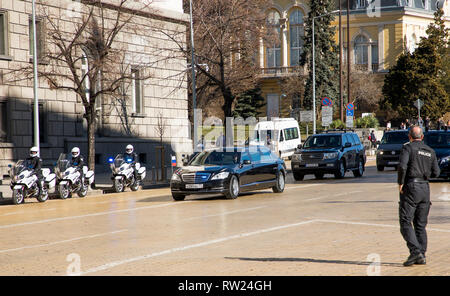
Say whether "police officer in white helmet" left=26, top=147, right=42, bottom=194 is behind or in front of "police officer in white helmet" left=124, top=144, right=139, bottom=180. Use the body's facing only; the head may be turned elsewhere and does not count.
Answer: in front

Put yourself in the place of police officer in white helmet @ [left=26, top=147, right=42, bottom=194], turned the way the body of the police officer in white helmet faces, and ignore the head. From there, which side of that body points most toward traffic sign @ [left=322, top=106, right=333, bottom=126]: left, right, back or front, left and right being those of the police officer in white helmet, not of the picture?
back

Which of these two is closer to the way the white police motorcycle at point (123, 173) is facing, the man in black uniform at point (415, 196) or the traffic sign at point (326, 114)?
the man in black uniform

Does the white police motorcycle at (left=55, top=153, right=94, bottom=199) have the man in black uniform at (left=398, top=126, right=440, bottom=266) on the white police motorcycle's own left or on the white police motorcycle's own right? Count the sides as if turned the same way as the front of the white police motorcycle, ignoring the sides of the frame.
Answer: on the white police motorcycle's own left

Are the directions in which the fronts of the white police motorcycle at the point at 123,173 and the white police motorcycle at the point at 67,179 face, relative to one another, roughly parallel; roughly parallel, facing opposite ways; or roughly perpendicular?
roughly parallel

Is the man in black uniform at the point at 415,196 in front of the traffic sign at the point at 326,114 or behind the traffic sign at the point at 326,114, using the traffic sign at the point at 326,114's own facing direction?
in front

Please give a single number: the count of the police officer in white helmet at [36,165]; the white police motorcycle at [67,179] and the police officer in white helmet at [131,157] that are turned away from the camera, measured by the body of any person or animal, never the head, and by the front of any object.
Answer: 0

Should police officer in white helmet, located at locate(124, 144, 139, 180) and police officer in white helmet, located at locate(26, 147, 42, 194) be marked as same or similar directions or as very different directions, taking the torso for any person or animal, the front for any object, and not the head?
same or similar directions

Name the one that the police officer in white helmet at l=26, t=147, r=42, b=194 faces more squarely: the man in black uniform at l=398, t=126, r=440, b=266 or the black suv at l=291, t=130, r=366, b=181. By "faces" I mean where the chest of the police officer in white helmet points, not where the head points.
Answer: the man in black uniform

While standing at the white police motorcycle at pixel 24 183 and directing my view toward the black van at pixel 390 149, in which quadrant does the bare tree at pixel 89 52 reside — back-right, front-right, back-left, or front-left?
front-left

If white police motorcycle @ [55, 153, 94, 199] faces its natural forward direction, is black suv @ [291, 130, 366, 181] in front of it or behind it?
behind

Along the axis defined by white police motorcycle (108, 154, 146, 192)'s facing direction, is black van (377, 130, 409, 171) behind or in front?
behind
